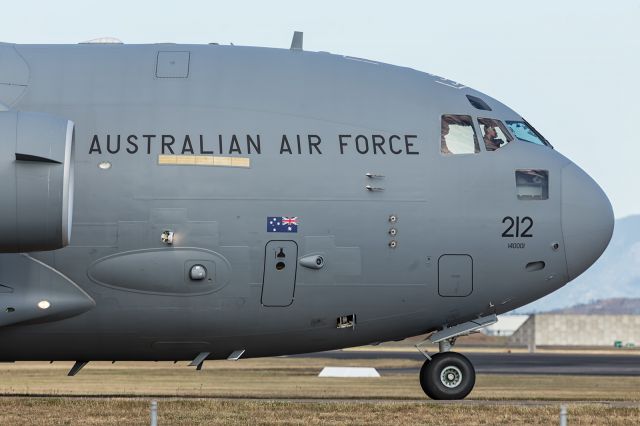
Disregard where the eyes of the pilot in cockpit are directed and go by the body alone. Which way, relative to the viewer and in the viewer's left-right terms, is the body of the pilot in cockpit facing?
facing to the right of the viewer

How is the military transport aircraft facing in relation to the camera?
to the viewer's right
